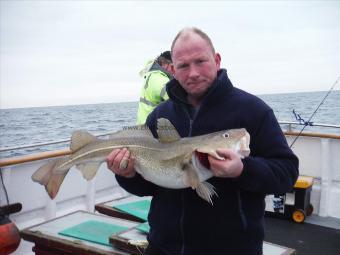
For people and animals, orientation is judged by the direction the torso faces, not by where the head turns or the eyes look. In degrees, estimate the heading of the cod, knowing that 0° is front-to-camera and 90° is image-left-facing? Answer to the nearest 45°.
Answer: approximately 270°
